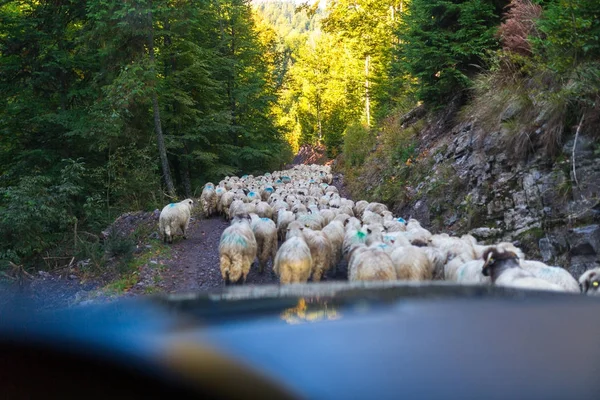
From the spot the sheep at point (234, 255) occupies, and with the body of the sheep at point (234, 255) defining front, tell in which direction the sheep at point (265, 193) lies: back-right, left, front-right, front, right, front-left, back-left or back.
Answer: front

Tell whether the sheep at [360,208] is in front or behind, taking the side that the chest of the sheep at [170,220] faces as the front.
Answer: in front

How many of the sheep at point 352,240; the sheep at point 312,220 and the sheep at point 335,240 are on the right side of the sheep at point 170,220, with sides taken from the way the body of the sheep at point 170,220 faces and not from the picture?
3

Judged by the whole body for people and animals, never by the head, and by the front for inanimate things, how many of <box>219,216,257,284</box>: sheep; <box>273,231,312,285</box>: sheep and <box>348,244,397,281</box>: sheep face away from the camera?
3

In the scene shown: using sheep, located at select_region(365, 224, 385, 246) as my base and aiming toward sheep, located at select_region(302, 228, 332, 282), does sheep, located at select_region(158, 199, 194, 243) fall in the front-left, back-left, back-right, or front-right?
front-right

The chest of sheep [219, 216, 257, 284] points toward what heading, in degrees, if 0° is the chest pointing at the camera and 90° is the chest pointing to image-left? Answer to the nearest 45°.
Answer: approximately 180°

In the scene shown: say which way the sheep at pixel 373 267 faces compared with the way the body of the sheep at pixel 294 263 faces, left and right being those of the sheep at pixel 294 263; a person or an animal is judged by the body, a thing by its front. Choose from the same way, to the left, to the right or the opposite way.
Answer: the same way

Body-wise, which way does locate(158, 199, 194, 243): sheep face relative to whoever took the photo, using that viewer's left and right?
facing away from the viewer and to the right of the viewer

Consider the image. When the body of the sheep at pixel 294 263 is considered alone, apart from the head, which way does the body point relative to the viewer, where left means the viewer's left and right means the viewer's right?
facing away from the viewer

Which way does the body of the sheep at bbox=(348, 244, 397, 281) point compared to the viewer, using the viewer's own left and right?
facing away from the viewer

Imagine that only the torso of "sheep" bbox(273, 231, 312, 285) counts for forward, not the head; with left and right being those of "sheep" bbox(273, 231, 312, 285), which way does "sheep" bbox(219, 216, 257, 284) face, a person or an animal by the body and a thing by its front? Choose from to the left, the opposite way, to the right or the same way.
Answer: the same way

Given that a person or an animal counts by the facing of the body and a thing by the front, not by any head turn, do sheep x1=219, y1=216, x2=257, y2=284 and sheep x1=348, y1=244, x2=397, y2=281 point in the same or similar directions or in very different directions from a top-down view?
same or similar directions

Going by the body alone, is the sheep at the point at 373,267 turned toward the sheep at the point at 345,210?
yes

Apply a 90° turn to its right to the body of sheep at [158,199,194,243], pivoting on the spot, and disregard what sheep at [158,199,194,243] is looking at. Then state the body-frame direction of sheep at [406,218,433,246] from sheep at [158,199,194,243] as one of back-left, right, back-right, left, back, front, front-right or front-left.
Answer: front

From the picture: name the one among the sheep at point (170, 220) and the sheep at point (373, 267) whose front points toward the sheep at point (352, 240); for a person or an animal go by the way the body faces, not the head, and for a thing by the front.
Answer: the sheep at point (373, 267)
